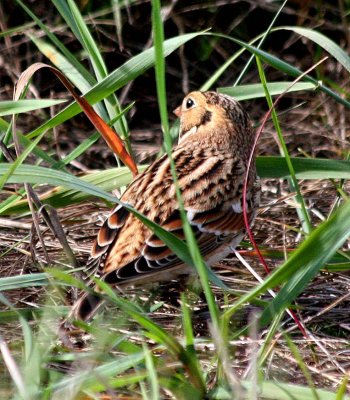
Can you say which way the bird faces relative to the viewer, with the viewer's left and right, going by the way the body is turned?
facing away from the viewer and to the right of the viewer

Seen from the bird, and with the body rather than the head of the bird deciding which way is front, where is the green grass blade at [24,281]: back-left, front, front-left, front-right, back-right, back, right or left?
back

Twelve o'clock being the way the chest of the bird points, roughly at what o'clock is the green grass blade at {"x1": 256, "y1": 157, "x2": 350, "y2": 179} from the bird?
The green grass blade is roughly at 1 o'clock from the bird.
